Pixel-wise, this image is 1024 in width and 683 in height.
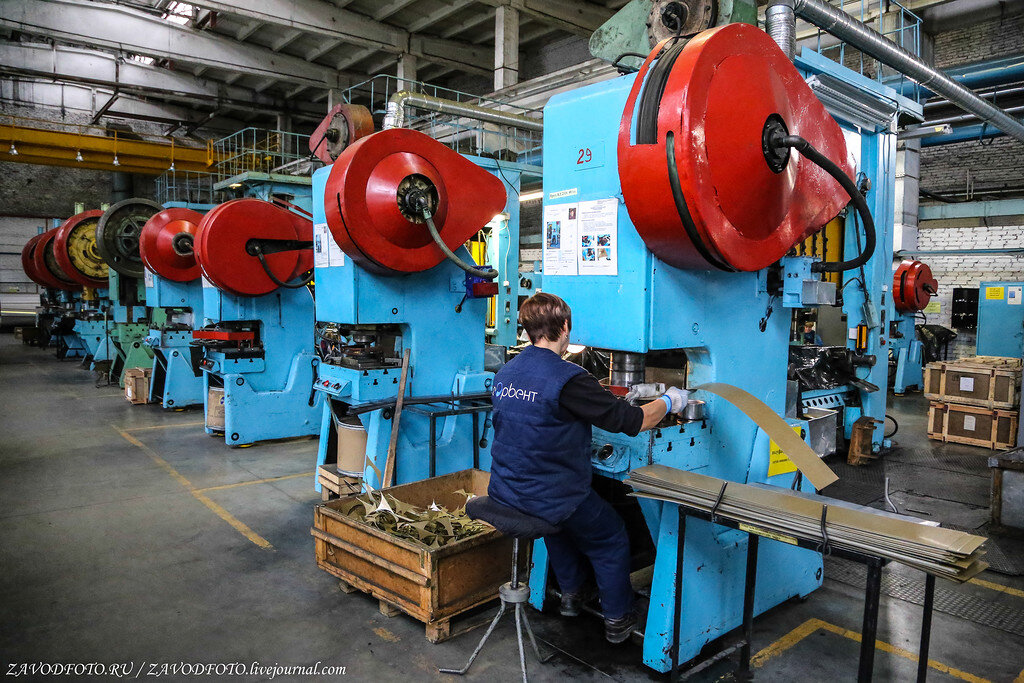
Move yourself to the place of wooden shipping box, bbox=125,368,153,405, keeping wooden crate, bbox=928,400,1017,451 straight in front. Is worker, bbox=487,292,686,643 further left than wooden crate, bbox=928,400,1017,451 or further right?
right

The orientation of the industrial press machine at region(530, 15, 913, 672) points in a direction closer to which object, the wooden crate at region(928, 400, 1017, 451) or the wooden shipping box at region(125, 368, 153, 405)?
the wooden shipping box

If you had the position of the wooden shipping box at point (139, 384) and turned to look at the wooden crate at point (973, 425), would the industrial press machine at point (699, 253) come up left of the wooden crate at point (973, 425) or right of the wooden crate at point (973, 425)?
right

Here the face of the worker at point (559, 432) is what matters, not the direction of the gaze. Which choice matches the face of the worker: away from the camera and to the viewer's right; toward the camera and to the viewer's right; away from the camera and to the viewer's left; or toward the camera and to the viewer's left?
away from the camera and to the viewer's right

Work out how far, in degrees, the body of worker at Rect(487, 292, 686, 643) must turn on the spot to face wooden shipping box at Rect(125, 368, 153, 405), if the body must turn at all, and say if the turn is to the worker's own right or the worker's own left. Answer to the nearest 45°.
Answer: approximately 90° to the worker's own left

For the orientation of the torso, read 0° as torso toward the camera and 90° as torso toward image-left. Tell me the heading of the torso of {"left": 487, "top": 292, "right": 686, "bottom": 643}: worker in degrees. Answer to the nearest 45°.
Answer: approximately 225°

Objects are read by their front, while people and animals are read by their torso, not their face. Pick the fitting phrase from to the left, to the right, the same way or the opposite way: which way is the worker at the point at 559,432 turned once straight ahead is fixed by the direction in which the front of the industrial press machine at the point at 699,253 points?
the opposite way

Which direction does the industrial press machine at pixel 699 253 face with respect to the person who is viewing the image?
facing the viewer and to the left of the viewer

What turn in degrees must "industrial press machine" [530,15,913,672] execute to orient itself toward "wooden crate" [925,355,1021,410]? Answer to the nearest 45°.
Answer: approximately 180°

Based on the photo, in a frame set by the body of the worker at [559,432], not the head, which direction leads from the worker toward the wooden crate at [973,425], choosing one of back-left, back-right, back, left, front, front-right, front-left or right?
front

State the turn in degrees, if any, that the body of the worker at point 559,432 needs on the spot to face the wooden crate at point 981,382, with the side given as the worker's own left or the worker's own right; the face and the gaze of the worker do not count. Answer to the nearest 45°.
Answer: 0° — they already face it

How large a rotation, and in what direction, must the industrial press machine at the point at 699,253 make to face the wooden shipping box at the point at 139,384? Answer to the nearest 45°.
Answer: approximately 90° to its right
